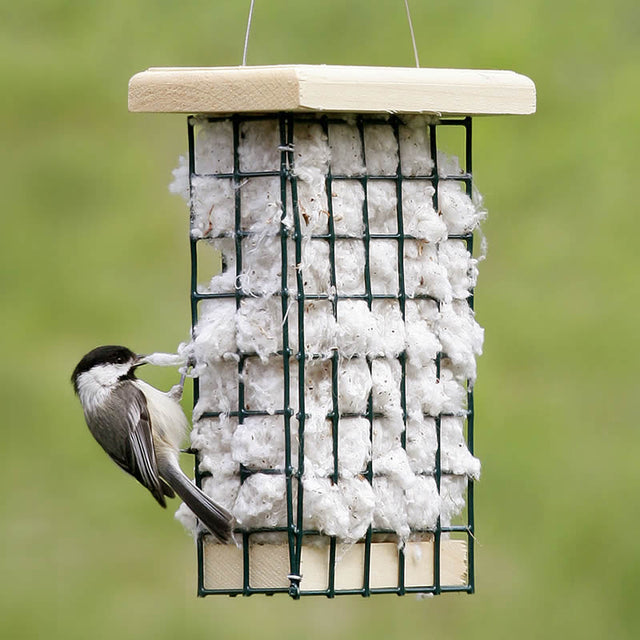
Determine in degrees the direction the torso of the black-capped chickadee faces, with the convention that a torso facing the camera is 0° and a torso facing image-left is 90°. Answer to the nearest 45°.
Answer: approximately 270°
